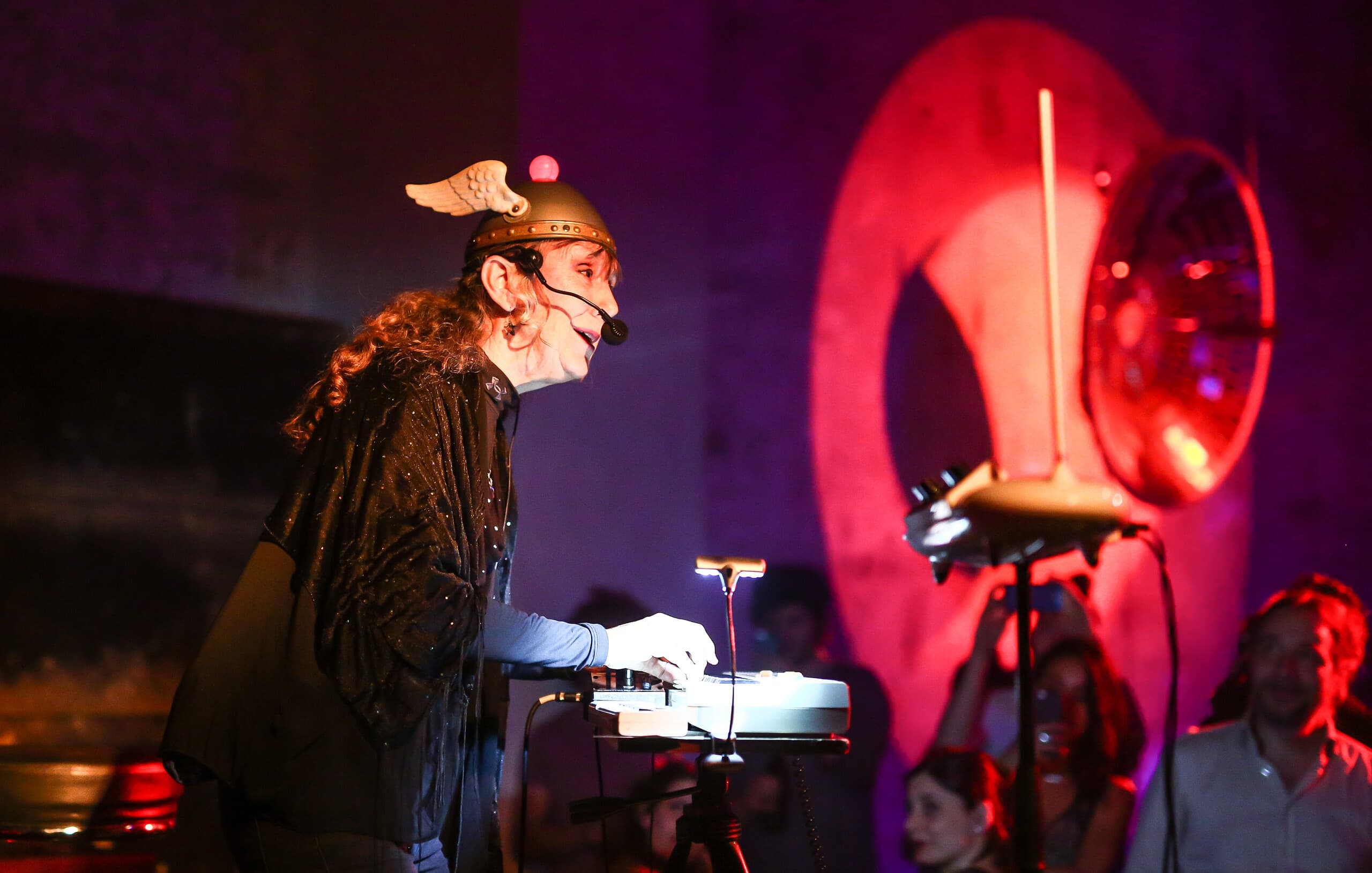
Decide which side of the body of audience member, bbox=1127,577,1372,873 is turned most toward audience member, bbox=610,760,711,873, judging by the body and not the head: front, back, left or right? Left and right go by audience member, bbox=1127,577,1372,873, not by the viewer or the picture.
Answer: right

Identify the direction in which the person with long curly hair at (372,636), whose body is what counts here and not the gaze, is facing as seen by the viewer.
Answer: to the viewer's right

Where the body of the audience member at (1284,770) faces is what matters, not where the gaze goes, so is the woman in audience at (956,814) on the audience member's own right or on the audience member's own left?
on the audience member's own right

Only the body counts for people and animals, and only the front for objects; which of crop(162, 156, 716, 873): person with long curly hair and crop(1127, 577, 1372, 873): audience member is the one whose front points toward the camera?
the audience member

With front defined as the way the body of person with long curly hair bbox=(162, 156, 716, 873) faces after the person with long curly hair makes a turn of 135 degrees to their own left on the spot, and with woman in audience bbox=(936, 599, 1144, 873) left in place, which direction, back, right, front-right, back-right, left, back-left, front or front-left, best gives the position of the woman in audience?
right

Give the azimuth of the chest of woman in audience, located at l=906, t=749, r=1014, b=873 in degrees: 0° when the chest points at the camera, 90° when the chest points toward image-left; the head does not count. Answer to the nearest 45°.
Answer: approximately 45°

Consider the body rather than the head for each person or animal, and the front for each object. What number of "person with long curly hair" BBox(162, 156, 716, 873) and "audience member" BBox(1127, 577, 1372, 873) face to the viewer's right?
1

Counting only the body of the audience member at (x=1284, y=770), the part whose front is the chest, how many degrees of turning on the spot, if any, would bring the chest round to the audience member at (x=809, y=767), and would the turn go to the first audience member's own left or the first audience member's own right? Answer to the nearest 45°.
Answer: approximately 90° to the first audience member's own right

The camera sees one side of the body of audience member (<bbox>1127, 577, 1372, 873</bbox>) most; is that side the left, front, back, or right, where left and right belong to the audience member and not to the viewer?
front

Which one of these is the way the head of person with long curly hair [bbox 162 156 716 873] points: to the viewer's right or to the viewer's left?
to the viewer's right

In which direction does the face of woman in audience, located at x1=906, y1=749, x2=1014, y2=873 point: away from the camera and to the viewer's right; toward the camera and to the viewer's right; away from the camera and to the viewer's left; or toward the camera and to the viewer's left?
toward the camera and to the viewer's left

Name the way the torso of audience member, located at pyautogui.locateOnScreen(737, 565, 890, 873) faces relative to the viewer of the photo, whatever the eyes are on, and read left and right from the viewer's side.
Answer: facing the viewer and to the left of the viewer
